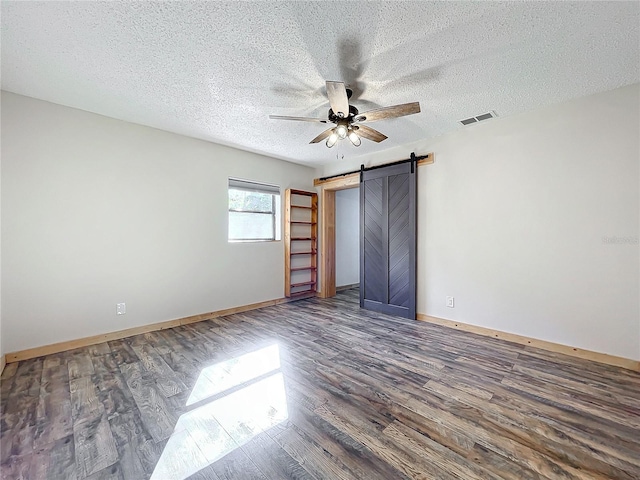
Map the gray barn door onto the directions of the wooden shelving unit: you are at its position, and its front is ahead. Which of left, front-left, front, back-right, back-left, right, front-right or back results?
front

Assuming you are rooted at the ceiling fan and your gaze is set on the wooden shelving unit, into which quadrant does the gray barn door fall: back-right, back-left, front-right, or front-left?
front-right

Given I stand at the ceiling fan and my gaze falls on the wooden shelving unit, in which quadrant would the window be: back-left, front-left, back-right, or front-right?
front-left

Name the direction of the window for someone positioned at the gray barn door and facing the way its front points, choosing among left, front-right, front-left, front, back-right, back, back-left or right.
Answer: front-right

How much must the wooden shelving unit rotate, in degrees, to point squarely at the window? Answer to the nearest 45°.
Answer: approximately 90° to its right

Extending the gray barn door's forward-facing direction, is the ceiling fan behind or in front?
in front

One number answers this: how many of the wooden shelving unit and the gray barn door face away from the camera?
0

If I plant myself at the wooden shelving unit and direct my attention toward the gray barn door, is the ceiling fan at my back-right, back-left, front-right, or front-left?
front-right

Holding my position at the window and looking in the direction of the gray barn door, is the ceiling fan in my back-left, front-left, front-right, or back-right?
front-right

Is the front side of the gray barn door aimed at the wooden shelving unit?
no

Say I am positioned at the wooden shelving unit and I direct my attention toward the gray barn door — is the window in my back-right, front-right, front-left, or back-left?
back-right

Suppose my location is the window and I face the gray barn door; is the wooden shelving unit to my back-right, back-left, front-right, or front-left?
front-left

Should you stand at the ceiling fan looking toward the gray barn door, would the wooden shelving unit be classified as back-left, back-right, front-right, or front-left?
front-left

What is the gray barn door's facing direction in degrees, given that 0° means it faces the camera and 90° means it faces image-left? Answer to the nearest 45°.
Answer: approximately 45°
